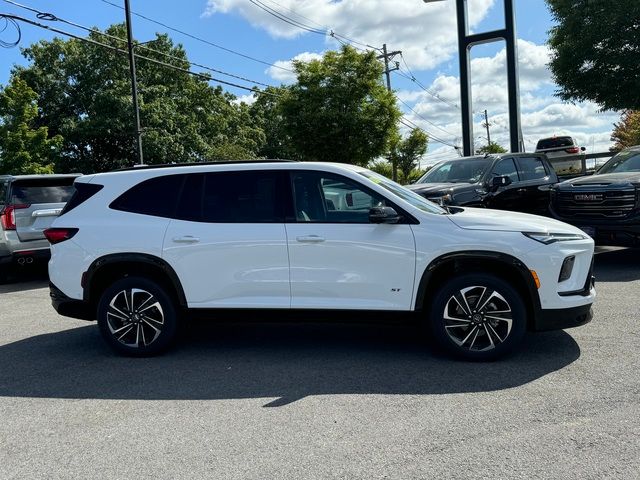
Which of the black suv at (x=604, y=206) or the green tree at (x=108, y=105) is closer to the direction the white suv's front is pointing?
the black suv

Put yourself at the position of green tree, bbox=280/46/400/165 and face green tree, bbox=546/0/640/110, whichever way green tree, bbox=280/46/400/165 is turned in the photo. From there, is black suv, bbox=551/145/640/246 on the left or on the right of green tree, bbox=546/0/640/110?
right

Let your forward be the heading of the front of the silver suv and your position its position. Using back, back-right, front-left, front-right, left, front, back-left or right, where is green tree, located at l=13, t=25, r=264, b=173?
front-right

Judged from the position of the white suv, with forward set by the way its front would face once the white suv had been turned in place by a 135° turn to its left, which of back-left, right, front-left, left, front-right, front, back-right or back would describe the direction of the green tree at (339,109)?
front-right

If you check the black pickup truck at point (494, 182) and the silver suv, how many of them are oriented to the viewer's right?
0

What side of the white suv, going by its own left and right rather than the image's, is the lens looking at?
right

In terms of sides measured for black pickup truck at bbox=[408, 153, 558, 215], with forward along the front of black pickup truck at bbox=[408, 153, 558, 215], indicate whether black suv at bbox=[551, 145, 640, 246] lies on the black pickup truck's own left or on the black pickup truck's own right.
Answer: on the black pickup truck's own left

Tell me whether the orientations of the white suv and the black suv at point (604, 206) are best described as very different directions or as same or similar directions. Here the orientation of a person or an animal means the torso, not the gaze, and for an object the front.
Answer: very different directions

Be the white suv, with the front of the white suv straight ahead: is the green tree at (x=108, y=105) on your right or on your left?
on your left

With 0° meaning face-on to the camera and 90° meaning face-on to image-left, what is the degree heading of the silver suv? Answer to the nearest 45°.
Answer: approximately 135°

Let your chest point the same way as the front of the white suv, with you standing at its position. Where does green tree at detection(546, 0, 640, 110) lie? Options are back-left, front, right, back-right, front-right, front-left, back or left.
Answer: front-left

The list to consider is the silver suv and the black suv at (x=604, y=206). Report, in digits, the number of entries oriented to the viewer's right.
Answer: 0

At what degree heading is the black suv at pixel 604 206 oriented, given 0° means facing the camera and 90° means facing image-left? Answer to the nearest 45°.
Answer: approximately 45°

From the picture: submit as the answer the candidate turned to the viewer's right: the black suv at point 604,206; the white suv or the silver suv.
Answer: the white suv

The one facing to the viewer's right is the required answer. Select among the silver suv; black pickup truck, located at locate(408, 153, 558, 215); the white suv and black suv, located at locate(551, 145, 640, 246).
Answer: the white suv
